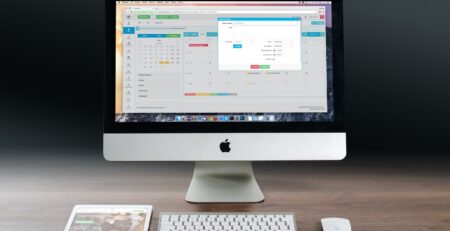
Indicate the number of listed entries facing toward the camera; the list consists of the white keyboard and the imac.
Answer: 2
